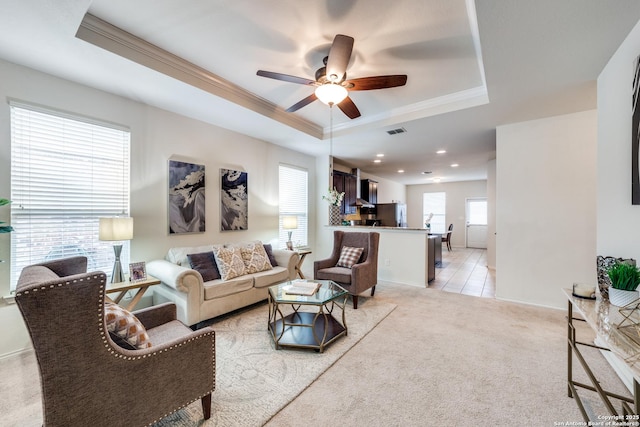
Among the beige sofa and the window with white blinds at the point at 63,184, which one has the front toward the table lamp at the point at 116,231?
the window with white blinds

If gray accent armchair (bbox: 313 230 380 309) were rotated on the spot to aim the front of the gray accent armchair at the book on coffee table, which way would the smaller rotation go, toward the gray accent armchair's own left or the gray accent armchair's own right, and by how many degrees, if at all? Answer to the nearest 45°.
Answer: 0° — it already faces it

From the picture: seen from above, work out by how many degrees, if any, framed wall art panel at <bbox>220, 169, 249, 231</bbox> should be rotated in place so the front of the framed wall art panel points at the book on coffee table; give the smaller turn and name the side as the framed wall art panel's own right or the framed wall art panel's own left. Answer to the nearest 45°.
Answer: approximately 45° to the framed wall art panel's own right

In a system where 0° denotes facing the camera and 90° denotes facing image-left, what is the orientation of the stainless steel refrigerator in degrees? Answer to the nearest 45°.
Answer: approximately 315°

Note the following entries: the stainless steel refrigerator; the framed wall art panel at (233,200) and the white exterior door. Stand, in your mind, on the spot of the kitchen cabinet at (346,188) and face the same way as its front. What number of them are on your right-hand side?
1

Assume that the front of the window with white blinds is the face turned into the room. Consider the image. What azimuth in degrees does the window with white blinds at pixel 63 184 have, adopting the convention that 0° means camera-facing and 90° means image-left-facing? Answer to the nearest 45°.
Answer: approximately 315°

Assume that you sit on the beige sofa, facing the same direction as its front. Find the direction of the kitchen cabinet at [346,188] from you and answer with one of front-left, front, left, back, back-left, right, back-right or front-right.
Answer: left

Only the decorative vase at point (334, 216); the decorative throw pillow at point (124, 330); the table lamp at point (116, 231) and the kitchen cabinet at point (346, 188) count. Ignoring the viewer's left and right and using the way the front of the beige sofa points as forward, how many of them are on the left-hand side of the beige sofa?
2

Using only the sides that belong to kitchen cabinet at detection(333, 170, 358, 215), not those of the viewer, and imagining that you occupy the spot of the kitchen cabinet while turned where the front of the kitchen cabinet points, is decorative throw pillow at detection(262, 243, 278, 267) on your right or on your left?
on your right

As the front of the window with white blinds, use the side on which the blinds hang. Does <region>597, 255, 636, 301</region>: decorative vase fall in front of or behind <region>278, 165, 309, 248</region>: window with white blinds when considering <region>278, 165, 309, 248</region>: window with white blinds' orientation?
in front

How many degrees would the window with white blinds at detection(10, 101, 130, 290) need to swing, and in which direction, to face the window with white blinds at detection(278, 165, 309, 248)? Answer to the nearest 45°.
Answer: approximately 45° to its left

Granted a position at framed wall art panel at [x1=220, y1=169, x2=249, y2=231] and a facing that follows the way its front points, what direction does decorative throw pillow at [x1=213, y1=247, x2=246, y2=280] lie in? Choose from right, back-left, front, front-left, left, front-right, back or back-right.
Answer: front-right

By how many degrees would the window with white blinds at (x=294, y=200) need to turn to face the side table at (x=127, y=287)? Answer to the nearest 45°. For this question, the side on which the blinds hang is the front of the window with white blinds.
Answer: approximately 90° to its right

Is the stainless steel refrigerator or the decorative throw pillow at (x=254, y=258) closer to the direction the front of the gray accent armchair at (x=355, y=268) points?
the decorative throw pillow
